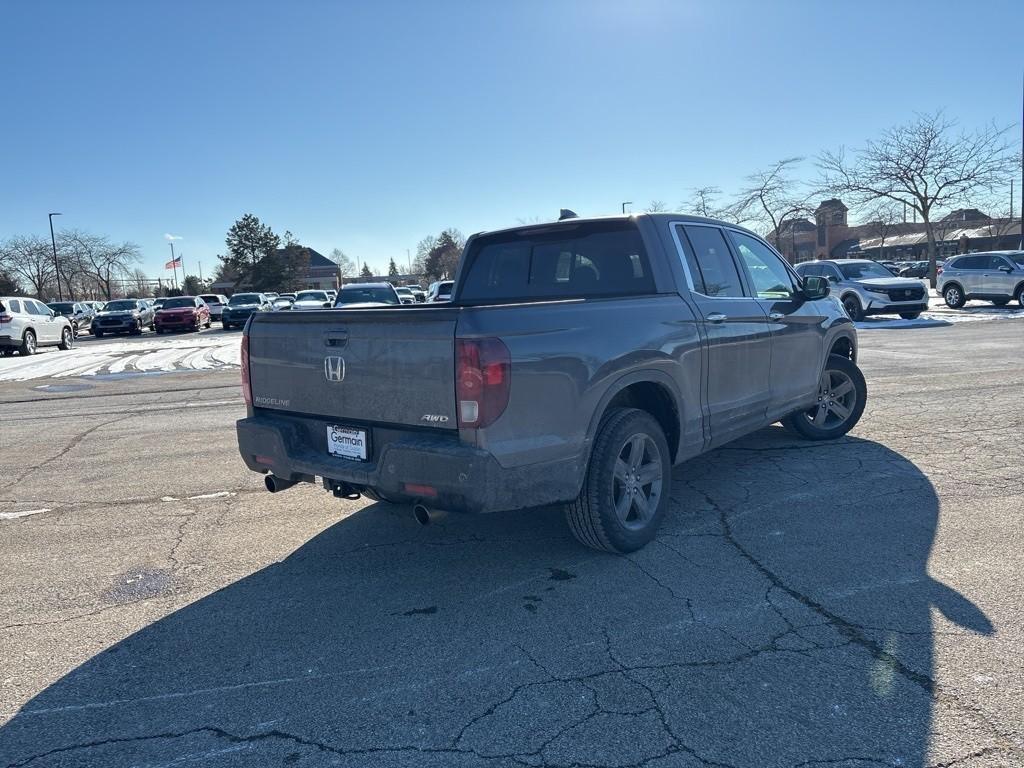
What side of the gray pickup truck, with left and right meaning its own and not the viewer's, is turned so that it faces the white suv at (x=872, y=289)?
front

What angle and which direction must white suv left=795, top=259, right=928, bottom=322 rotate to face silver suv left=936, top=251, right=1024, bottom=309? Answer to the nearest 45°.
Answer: approximately 90° to its left

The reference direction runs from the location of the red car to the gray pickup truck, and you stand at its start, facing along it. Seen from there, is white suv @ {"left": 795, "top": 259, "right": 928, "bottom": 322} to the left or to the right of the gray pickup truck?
left

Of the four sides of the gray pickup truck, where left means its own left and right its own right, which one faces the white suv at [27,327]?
left

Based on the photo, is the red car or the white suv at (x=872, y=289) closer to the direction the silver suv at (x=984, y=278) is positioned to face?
the white suv

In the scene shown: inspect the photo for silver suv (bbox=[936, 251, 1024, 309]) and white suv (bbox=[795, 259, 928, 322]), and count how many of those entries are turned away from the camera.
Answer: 0

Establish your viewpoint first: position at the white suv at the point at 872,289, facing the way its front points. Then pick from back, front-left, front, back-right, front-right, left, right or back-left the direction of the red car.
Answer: back-right

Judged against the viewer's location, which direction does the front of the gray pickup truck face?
facing away from the viewer and to the right of the viewer

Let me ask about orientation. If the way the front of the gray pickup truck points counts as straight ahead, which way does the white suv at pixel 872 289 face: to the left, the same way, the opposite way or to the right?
to the right

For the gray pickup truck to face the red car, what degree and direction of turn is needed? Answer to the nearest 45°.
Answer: approximately 90° to its left

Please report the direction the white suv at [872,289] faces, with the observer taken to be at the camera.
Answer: facing the viewer and to the right of the viewer

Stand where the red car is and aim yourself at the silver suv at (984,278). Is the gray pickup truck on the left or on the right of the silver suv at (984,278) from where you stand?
right
